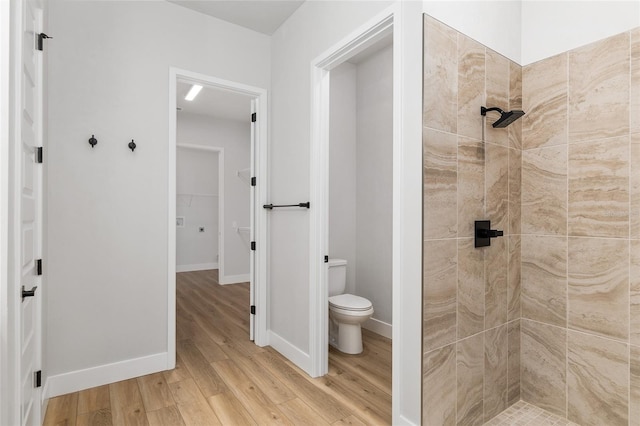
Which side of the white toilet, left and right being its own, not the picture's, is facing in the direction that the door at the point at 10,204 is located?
right

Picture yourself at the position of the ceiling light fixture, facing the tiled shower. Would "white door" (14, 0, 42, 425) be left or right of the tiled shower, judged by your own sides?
right

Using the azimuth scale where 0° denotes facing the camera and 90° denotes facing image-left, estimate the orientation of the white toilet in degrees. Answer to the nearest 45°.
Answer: approximately 315°

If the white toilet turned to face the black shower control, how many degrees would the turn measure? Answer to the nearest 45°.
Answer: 0° — it already faces it

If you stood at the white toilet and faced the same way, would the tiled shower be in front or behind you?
in front

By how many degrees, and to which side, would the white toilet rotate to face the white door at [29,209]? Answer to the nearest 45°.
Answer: approximately 90° to its right
